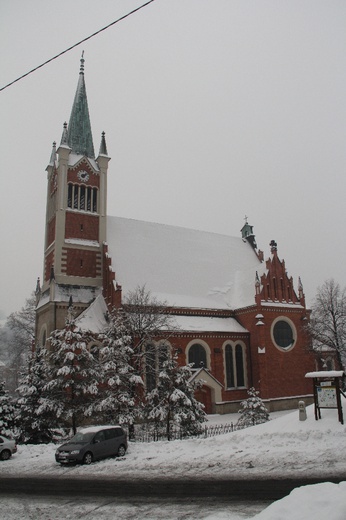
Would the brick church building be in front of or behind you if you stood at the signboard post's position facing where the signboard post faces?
behind

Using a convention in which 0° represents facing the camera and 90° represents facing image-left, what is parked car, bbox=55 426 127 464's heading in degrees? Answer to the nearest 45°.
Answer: approximately 45°

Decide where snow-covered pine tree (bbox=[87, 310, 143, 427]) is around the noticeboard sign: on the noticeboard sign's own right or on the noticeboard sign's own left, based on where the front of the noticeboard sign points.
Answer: on the noticeboard sign's own right

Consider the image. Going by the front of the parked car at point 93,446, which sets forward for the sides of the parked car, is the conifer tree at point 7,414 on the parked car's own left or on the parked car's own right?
on the parked car's own right

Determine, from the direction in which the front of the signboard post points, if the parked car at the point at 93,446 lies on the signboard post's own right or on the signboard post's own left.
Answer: on the signboard post's own right

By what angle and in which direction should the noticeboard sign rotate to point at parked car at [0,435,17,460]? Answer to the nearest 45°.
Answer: approximately 90° to its right
